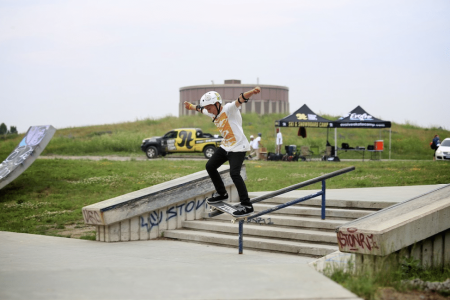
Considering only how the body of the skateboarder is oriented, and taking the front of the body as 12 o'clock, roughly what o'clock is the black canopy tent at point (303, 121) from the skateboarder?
The black canopy tent is roughly at 5 o'clock from the skateboarder.

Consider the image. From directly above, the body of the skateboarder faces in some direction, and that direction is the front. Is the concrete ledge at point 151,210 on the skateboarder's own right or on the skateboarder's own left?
on the skateboarder's own right

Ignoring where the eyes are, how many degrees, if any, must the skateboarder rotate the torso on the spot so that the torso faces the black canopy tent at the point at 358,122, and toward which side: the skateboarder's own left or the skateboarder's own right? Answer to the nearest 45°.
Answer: approximately 135° to the skateboarder's own right

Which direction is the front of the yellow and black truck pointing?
to the viewer's left

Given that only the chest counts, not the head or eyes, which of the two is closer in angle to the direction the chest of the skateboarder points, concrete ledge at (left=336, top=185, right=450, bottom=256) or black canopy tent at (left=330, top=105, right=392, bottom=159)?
the concrete ledge

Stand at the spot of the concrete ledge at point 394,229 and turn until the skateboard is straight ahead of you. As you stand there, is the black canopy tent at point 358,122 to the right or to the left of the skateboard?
right

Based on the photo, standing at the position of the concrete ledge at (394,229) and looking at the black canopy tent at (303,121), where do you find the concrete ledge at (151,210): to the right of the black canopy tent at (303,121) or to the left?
left

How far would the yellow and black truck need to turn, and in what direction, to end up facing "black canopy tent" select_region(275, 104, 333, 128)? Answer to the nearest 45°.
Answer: approximately 135° to its left

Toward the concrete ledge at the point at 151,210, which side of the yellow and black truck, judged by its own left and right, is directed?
left
